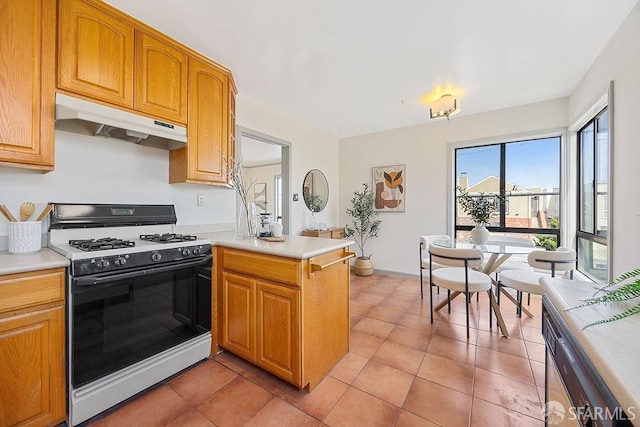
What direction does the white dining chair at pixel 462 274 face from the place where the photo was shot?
facing away from the viewer and to the right of the viewer

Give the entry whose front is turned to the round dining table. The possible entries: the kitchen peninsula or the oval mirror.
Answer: the oval mirror

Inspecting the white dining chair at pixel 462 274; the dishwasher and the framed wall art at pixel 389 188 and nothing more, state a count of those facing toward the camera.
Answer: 1

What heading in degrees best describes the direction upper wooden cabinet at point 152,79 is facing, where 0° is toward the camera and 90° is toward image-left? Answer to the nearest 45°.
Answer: approximately 315°

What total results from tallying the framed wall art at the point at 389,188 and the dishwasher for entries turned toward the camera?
1

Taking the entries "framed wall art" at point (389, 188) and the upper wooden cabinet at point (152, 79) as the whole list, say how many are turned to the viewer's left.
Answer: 0

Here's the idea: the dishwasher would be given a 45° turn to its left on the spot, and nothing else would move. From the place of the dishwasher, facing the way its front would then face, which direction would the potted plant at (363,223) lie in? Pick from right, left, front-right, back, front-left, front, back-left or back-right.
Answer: right

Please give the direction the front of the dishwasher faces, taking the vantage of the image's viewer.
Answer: facing to the left of the viewer

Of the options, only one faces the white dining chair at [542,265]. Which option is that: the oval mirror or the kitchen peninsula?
the oval mirror

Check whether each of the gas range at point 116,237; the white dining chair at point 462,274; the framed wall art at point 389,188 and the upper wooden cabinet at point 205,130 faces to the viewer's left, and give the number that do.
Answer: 0

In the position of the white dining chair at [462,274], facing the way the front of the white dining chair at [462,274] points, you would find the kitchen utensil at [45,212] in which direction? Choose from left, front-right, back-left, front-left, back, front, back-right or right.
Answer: back

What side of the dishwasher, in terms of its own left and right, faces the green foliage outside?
right

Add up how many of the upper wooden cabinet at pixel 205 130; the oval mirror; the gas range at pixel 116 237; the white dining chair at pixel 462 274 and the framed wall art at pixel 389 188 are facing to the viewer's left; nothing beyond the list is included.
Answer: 0

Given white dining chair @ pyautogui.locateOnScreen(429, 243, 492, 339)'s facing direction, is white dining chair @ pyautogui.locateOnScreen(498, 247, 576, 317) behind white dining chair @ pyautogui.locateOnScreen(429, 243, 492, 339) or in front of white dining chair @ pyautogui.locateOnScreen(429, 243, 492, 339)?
in front

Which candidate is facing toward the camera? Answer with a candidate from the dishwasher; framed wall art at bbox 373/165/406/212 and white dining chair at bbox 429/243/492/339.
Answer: the framed wall art

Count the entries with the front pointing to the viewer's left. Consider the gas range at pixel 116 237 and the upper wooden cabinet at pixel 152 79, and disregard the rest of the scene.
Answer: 0

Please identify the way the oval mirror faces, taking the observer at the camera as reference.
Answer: facing the viewer and to the right of the viewer
